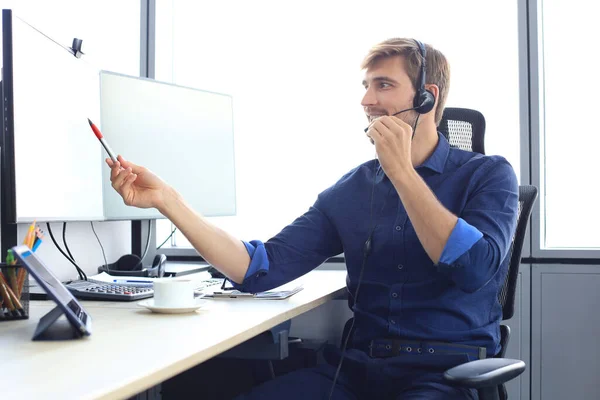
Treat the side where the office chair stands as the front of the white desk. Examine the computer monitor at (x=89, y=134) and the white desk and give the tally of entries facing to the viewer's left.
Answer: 0

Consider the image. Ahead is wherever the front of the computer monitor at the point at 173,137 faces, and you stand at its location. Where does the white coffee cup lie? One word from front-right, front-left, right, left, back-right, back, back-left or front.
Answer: front-right

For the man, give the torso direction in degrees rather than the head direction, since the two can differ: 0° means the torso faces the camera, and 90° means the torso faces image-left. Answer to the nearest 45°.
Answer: approximately 45°

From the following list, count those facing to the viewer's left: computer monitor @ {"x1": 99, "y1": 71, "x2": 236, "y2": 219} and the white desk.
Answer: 0

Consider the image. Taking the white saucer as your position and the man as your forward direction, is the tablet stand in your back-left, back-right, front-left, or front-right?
back-right

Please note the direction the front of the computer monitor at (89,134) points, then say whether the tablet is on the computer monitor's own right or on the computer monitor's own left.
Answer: on the computer monitor's own right

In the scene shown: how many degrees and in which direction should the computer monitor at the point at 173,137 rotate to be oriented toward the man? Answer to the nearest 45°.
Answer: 0° — it already faces them

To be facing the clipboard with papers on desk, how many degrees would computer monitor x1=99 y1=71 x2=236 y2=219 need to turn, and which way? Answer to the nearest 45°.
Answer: approximately 45° to its right
